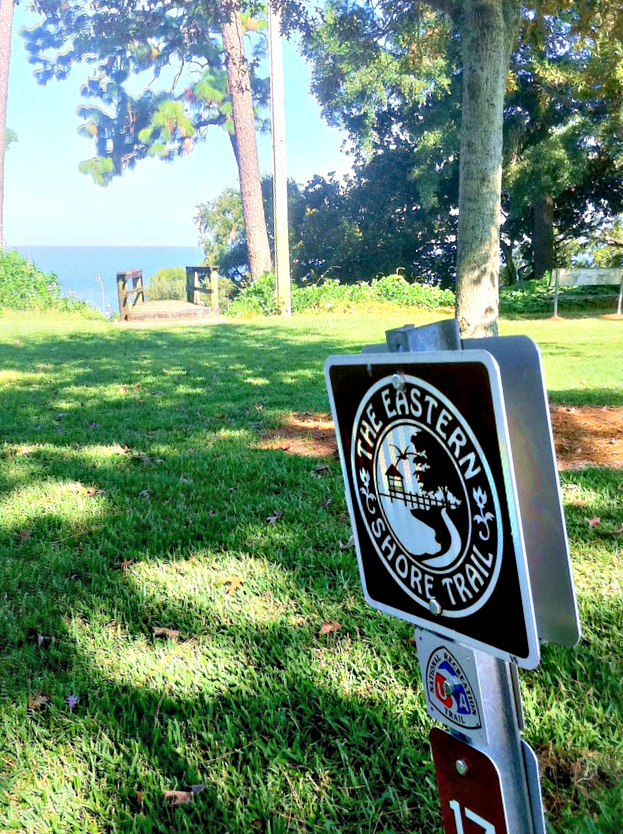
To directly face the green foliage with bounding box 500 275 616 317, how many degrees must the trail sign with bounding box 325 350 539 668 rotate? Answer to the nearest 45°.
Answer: approximately 135° to its right

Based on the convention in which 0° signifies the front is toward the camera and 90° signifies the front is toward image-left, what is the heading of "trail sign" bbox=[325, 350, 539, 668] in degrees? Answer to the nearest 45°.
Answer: approximately 45°

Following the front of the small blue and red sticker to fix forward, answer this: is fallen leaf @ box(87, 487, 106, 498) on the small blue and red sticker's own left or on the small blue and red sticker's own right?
on the small blue and red sticker's own right

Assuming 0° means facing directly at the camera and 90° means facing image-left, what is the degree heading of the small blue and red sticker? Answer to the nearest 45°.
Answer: approximately 45°

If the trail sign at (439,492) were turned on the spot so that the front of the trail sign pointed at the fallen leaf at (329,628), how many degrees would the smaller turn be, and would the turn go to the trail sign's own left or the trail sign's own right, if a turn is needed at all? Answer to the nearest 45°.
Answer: approximately 135° to the trail sign's own right

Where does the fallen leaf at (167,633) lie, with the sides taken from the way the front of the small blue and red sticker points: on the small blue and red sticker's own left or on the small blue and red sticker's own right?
on the small blue and red sticker's own right
